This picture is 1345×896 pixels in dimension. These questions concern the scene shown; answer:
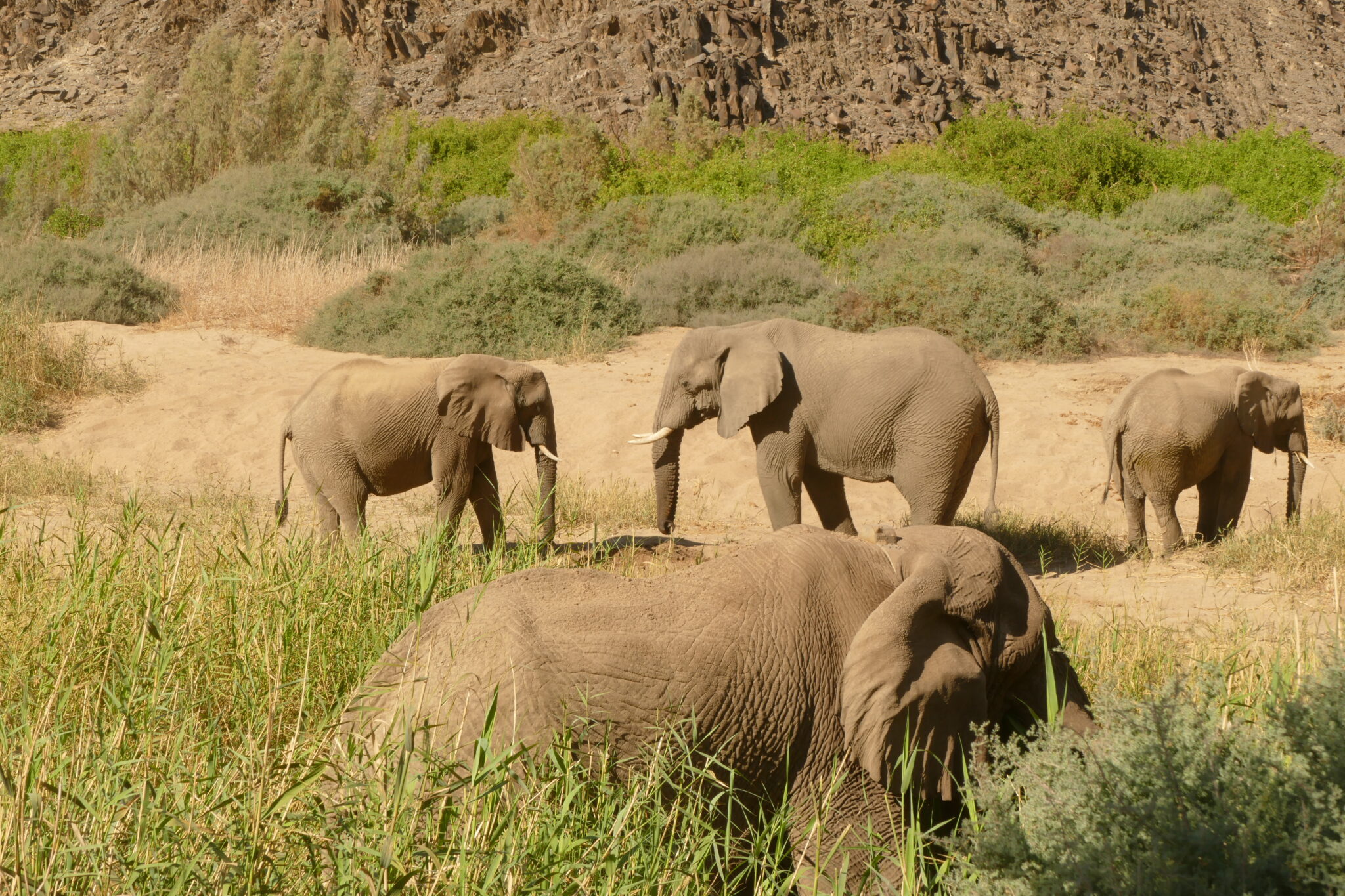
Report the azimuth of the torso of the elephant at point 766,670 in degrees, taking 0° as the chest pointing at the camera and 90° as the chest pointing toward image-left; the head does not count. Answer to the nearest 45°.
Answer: approximately 270°

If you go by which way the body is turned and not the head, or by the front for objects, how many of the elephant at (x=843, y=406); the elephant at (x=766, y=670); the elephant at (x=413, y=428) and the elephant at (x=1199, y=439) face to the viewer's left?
1

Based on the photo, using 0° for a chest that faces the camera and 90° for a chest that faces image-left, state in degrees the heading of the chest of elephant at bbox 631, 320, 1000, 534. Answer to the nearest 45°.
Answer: approximately 90°

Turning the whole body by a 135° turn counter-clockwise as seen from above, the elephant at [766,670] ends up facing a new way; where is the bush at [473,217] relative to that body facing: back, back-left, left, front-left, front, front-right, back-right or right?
front-right

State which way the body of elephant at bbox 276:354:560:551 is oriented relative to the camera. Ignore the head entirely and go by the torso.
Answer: to the viewer's right

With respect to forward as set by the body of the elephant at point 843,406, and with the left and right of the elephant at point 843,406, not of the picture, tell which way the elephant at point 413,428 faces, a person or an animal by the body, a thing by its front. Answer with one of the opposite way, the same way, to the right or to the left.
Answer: the opposite way

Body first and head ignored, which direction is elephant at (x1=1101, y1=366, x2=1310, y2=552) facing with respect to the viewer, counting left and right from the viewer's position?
facing away from the viewer and to the right of the viewer

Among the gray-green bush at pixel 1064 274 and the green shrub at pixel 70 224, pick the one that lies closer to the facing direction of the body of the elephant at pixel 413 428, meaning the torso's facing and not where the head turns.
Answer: the gray-green bush

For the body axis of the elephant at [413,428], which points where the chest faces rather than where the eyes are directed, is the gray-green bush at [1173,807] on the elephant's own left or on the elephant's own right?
on the elephant's own right

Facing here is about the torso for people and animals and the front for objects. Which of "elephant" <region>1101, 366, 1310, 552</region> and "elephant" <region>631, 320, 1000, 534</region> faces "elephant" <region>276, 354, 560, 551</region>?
"elephant" <region>631, 320, 1000, 534</region>

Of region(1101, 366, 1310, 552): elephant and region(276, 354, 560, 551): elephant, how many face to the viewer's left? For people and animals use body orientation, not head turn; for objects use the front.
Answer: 0

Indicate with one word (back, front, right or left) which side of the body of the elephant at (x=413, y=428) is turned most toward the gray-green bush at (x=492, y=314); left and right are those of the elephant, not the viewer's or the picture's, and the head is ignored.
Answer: left
